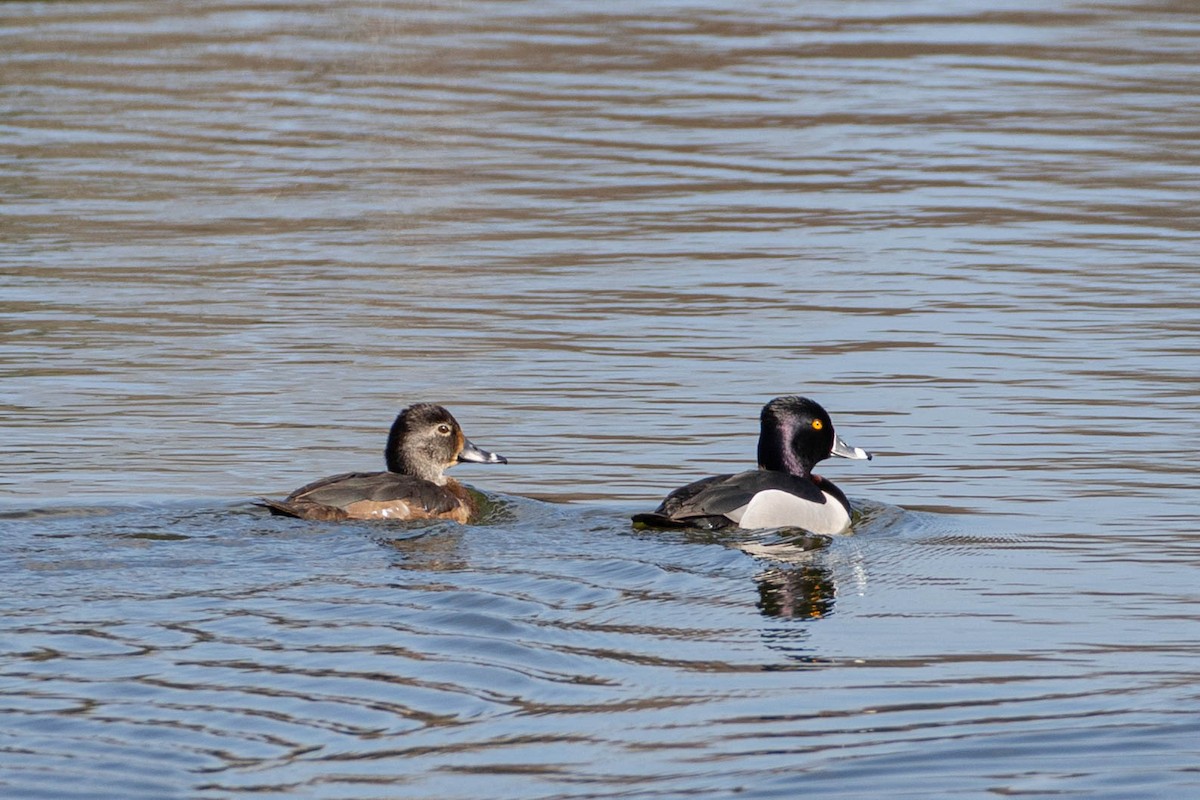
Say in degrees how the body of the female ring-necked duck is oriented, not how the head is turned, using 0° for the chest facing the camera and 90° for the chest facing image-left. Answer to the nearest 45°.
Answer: approximately 270°

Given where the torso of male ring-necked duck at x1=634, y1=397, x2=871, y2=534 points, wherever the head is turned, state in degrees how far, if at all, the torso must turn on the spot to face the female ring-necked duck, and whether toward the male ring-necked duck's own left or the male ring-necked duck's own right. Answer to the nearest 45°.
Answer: approximately 180°

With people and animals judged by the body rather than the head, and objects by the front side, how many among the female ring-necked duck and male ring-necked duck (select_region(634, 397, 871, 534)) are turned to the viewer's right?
2

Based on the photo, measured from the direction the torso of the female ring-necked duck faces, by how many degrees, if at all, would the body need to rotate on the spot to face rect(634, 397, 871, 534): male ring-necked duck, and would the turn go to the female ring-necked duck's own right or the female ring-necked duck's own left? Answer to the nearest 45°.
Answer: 0° — it already faces it

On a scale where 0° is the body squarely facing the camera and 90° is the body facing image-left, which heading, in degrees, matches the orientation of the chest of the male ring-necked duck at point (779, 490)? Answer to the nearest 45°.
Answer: approximately 270°

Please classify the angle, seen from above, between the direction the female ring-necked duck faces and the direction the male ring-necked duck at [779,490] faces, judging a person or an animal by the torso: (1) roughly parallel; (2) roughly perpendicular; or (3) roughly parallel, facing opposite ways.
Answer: roughly parallel
